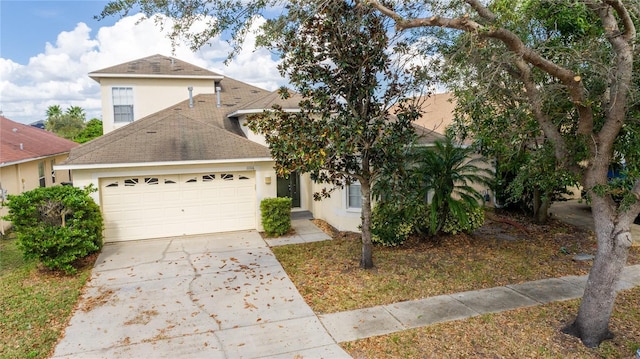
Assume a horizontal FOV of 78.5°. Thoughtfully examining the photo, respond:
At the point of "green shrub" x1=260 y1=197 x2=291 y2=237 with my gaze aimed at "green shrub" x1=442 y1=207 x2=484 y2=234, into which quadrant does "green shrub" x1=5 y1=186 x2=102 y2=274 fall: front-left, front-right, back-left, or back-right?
back-right

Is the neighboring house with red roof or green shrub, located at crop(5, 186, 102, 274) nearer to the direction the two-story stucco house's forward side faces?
the green shrub

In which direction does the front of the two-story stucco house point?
toward the camera

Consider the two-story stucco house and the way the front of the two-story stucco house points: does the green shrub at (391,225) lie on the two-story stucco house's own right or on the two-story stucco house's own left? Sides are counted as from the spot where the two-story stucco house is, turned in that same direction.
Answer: on the two-story stucco house's own left

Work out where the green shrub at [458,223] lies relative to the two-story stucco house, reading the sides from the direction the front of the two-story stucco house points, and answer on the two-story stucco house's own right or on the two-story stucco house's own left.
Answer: on the two-story stucco house's own left

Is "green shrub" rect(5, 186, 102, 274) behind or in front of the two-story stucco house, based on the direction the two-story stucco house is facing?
in front

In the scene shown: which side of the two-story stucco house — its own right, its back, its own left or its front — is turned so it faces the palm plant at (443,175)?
left

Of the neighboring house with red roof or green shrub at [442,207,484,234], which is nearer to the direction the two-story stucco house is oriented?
the green shrub

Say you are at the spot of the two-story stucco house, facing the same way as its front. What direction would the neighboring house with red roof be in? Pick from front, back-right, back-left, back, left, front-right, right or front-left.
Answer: back-right
